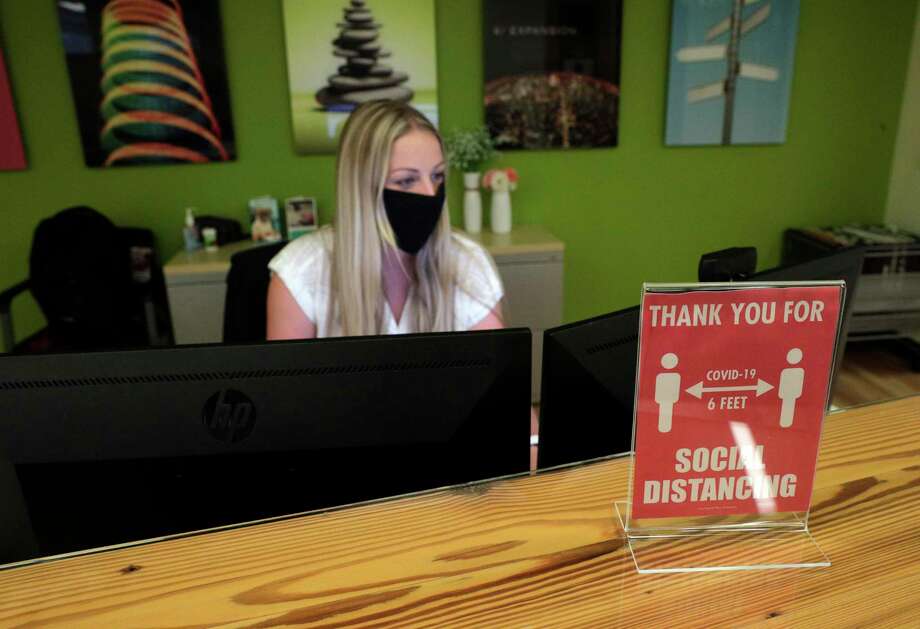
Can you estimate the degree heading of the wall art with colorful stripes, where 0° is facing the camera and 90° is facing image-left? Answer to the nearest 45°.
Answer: approximately 0°

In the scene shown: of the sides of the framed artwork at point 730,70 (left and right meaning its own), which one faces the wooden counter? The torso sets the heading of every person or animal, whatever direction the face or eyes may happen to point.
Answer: front

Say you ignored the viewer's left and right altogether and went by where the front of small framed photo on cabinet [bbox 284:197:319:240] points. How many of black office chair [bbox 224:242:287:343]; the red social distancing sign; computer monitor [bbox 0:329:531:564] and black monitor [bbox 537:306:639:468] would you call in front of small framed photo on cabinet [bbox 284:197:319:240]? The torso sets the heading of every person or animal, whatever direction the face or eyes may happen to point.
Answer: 4

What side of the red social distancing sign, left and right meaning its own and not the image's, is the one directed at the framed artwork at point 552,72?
back

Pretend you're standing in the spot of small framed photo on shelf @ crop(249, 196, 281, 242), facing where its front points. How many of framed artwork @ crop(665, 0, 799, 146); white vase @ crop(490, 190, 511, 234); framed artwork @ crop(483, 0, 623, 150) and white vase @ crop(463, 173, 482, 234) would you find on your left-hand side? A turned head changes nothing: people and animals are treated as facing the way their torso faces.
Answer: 4

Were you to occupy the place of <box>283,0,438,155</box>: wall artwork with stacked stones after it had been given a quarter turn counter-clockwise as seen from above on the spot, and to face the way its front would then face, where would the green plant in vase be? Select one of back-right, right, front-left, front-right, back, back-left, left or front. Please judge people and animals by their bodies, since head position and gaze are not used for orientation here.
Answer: front

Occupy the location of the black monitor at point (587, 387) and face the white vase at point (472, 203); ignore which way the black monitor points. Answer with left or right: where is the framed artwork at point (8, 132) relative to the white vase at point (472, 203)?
left

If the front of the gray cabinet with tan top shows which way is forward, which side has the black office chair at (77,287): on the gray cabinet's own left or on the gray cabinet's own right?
on the gray cabinet's own right

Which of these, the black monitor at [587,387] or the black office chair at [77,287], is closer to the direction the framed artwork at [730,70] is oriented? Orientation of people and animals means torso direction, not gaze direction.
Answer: the black monitor
